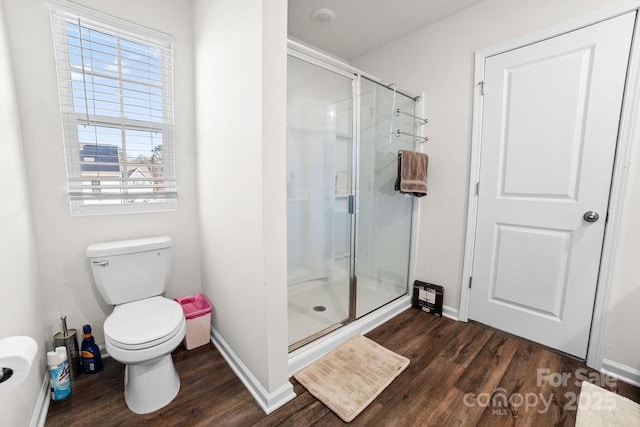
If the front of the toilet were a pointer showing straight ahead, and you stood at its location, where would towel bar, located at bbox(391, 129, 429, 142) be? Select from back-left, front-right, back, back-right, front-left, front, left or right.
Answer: left

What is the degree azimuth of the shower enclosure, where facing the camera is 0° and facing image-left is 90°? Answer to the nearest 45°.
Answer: approximately 315°

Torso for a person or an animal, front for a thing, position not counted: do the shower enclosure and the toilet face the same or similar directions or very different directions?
same or similar directions

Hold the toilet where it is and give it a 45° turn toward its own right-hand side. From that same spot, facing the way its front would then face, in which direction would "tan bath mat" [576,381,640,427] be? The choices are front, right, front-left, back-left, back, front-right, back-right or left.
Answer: left

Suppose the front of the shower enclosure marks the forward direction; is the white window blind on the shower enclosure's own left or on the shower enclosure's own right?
on the shower enclosure's own right

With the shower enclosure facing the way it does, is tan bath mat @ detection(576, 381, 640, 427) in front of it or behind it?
in front

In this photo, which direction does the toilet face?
toward the camera

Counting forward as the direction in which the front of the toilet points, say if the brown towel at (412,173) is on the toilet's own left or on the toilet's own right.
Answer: on the toilet's own left

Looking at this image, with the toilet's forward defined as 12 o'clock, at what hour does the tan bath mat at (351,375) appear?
The tan bath mat is roughly at 10 o'clock from the toilet.

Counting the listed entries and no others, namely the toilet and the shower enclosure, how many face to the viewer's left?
0

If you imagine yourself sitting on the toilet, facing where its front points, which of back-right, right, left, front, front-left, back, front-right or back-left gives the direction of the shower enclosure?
left
